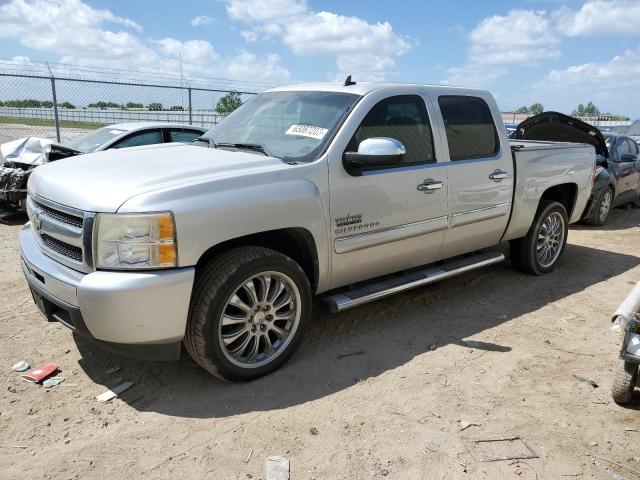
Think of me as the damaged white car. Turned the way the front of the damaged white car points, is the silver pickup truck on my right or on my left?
on my left

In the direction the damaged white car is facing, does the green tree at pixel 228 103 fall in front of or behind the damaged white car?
behind

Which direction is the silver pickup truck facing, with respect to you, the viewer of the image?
facing the viewer and to the left of the viewer

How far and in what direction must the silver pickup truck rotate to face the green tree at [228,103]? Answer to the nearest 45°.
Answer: approximately 135° to its right

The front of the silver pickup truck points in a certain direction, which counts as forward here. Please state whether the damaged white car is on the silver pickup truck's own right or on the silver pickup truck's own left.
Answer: on the silver pickup truck's own right

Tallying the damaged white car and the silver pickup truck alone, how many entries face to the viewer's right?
0

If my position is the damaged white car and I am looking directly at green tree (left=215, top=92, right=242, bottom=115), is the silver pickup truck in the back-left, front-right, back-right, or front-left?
back-right
